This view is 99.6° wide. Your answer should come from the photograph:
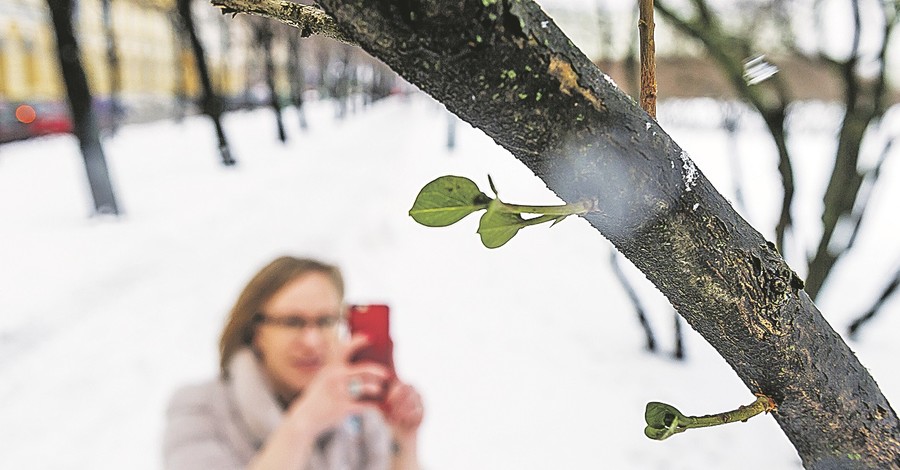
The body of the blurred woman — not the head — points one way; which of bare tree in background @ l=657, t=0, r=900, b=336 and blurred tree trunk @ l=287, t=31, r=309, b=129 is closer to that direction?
the bare tree in background

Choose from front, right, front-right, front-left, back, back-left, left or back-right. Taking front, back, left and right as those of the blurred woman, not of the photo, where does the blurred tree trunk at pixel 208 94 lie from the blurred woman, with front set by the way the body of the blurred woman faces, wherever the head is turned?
back-left

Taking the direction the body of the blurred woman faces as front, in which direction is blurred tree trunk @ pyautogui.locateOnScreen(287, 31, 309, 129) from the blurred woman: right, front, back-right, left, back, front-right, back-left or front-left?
back-left

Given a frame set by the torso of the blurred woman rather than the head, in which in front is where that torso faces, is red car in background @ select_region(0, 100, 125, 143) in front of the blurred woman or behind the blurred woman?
behind

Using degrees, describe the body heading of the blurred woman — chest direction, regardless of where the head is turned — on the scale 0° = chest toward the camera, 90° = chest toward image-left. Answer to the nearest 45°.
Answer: approximately 315°
